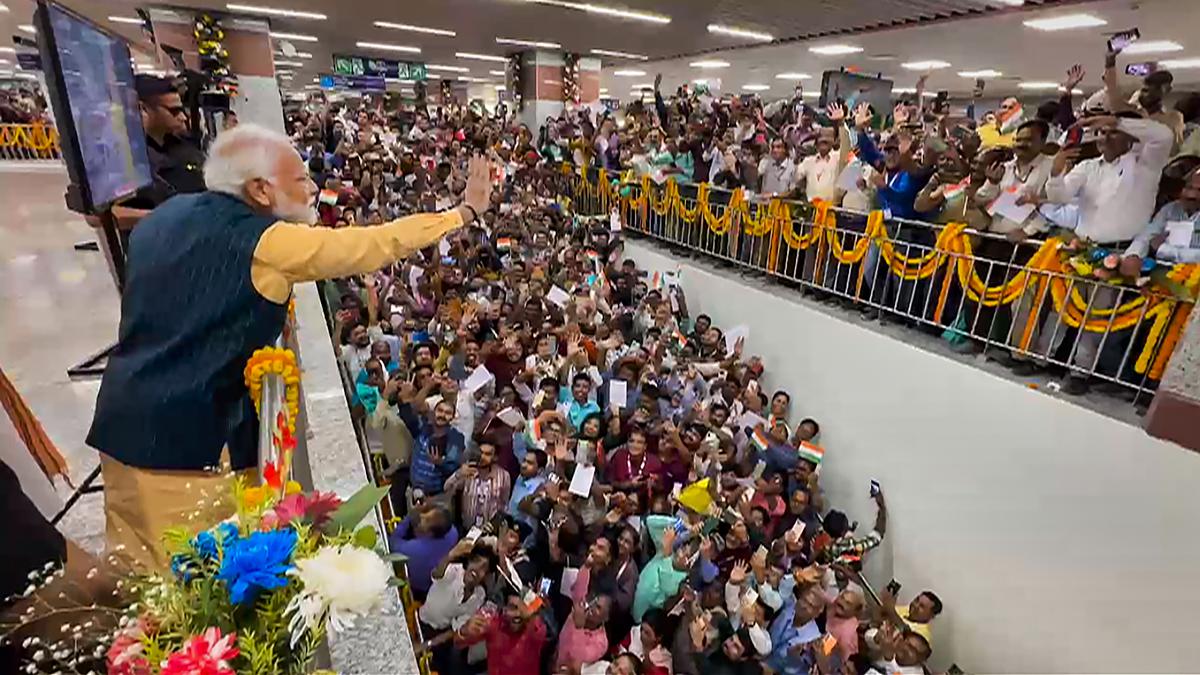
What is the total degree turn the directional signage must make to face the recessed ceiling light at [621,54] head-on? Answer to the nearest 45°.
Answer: approximately 45° to its left

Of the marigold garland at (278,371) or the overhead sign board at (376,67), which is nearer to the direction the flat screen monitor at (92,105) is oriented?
the marigold garland

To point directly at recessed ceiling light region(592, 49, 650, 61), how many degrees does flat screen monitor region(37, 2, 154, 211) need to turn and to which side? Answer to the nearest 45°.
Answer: approximately 90° to its left

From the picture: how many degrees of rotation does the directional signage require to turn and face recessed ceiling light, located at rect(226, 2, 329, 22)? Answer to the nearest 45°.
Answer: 0° — it already faces it

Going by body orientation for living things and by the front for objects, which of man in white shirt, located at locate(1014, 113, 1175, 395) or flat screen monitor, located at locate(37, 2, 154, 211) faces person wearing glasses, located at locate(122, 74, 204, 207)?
the man in white shirt

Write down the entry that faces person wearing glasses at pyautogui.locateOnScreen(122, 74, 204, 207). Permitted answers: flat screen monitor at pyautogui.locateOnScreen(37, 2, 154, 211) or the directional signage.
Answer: the directional signage

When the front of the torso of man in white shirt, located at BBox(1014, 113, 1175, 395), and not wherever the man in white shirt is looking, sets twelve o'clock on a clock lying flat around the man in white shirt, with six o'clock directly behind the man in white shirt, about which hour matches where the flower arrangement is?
The flower arrangement is roughly at 11 o'clock from the man in white shirt.

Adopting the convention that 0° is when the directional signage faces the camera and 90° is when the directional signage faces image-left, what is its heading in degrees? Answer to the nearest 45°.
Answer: approximately 0°

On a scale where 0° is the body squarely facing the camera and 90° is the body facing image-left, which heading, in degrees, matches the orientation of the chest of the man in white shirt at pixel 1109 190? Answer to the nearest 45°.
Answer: approximately 45°

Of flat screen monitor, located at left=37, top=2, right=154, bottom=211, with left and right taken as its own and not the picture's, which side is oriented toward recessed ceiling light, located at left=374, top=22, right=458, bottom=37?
left

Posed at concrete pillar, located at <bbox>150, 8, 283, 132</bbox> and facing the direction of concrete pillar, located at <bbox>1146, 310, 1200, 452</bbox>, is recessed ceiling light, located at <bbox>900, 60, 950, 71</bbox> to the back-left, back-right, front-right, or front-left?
front-left

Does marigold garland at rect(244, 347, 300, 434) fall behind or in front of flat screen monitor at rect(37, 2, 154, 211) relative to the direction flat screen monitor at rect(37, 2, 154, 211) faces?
in front

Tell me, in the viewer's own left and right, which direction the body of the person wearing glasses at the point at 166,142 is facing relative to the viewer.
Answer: facing the viewer and to the right of the viewer

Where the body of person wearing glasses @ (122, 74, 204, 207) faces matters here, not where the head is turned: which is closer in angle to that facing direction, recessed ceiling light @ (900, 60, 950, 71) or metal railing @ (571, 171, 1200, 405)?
the metal railing
